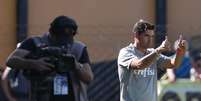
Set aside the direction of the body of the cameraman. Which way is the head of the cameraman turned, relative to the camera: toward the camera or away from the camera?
toward the camera

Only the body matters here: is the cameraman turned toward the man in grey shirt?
no

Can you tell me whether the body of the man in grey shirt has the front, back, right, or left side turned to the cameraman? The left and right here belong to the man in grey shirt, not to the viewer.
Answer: right

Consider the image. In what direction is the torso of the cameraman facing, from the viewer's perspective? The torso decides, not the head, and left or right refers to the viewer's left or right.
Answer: facing the viewer

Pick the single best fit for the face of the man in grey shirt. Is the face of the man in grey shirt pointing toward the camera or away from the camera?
toward the camera
